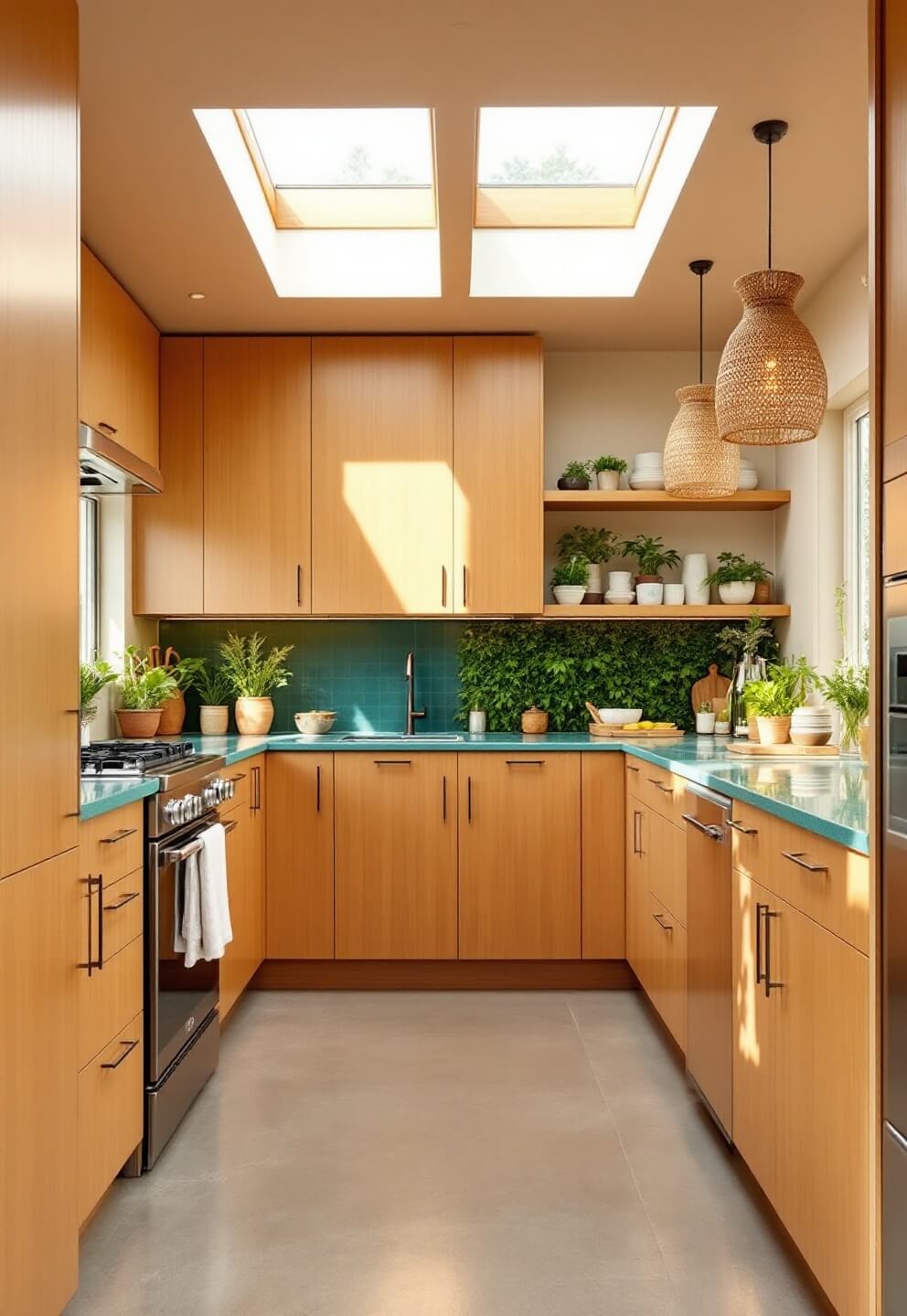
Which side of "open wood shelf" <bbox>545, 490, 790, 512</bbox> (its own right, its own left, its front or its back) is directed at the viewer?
front

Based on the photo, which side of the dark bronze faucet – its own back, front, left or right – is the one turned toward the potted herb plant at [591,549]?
left

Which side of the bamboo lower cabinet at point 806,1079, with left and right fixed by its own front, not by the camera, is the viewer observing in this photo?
left

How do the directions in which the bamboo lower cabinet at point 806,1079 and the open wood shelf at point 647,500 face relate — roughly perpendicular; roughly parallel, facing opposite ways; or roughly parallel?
roughly perpendicular

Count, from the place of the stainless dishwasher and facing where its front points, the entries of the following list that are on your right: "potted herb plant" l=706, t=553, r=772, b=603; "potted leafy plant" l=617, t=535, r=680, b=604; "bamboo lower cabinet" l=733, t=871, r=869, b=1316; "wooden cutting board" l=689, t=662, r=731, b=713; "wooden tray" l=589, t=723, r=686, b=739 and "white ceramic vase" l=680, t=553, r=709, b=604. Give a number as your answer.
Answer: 5

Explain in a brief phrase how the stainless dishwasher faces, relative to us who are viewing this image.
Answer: facing to the left of the viewer

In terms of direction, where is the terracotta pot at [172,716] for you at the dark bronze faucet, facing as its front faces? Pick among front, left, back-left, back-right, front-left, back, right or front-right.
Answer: right

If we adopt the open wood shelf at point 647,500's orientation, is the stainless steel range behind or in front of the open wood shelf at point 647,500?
in front

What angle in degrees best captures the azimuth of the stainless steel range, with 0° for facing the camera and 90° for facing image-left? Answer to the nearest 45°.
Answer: approximately 270°

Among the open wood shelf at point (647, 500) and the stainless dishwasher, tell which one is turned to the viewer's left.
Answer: the stainless dishwasher

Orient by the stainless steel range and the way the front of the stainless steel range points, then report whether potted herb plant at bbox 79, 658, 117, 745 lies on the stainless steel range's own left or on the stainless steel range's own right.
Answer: on the stainless steel range's own left

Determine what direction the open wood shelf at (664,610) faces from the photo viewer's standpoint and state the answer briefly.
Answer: facing the viewer

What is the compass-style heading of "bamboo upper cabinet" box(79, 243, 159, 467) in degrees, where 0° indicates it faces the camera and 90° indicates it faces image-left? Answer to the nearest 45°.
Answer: approximately 270°

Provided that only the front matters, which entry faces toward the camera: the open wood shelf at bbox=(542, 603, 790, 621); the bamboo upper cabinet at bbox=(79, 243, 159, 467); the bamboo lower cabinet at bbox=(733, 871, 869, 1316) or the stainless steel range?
the open wood shelf

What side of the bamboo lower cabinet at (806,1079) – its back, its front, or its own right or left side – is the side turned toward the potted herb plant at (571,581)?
right
